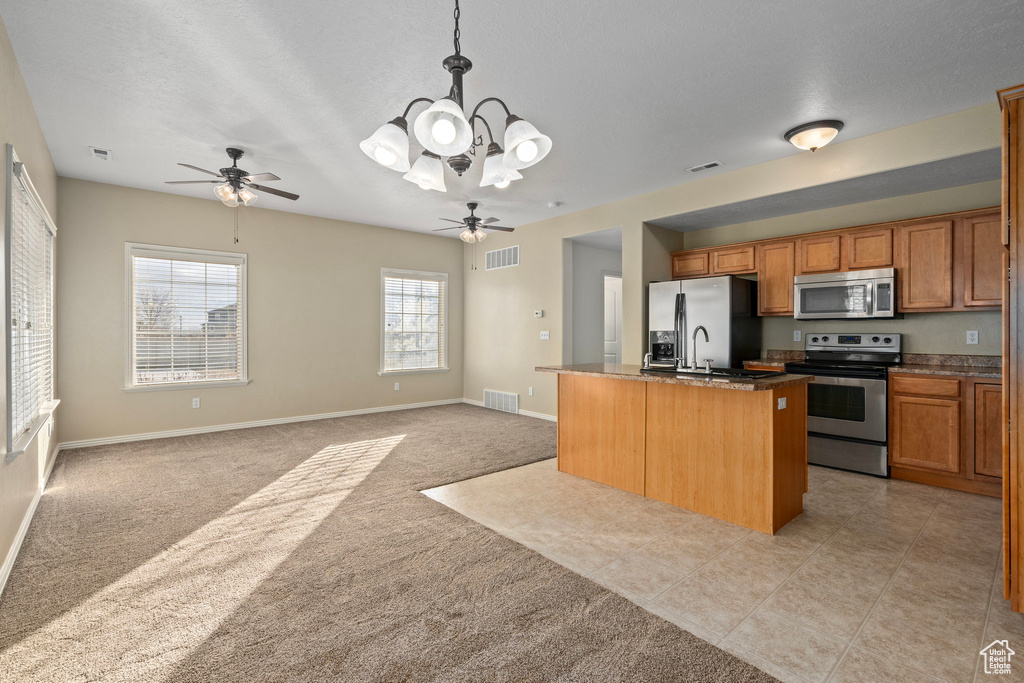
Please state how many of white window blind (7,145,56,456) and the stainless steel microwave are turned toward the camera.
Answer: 1

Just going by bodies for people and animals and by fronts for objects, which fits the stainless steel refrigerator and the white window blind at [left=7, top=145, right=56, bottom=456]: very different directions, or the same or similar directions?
very different directions

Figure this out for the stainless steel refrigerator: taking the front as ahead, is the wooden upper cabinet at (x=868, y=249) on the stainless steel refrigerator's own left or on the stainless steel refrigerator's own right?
on the stainless steel refrigerator's own left

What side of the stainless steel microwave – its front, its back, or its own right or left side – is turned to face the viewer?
front

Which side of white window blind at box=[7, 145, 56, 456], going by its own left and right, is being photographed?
right

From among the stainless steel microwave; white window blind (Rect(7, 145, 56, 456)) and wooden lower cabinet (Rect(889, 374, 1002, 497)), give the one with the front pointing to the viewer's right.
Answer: the white window blind

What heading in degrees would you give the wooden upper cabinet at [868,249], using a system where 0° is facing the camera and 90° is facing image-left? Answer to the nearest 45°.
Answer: approximately 45°

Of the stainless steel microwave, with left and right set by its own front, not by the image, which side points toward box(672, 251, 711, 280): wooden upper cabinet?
right

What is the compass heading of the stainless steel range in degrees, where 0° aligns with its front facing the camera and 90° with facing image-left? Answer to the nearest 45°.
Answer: approximately 45°

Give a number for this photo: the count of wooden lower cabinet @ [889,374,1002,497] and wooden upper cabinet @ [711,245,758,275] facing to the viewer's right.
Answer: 0
